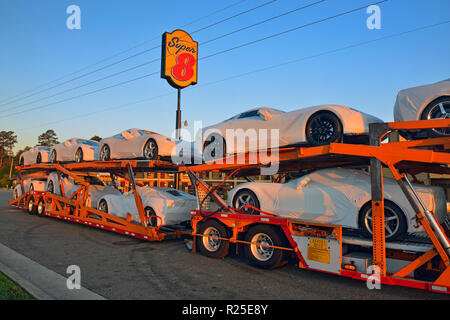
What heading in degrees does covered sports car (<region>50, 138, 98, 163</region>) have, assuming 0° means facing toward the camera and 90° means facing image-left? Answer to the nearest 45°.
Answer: approximately 315°

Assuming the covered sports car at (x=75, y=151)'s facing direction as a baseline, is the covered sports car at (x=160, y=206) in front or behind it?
in front

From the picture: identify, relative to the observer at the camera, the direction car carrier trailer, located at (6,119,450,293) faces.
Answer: facing the viewer and to the right of the viewer

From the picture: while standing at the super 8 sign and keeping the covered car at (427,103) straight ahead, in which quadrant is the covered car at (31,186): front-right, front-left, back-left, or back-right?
front-right
